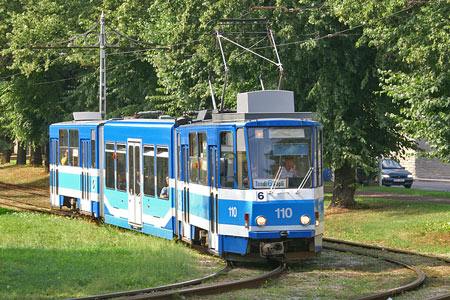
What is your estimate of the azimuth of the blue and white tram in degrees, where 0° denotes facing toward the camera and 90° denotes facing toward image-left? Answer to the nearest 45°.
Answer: approximately 315°

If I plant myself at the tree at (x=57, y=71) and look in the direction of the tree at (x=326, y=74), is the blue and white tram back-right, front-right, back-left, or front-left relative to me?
front-right

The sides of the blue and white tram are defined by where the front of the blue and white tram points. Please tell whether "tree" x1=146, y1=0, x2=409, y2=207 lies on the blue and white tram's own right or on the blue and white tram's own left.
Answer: on the blue and white tram's own left

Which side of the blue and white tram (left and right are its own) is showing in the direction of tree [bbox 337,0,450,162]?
left

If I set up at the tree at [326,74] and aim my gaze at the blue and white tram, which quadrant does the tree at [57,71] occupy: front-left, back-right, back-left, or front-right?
back-right

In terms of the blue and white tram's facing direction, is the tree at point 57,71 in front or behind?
behind

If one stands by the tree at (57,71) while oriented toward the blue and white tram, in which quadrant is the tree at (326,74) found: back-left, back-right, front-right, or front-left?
front-left
